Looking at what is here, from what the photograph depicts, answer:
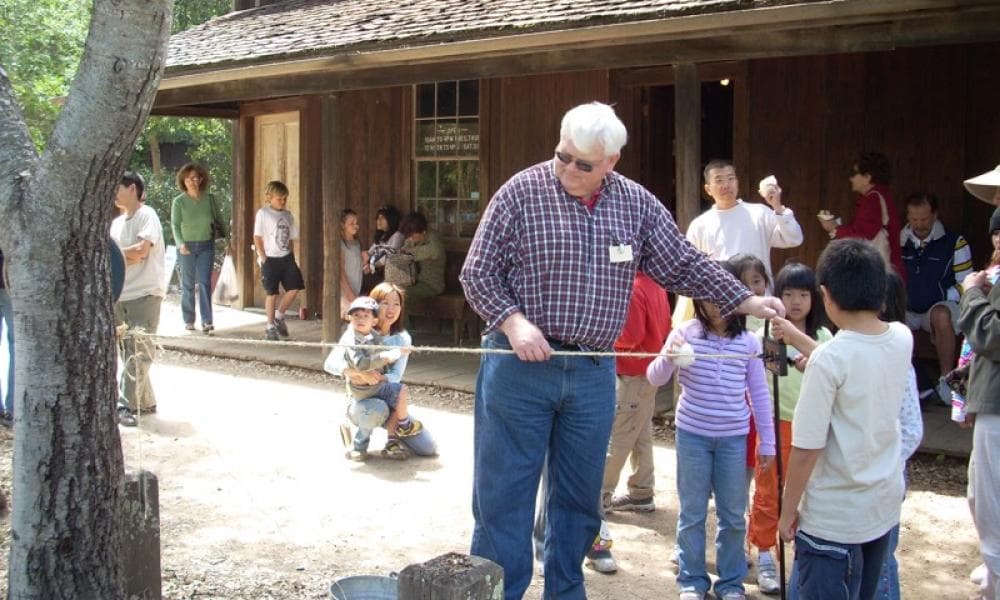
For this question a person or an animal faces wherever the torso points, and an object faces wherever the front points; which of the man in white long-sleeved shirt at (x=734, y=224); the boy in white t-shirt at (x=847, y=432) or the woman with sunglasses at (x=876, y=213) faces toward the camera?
the man in white long-sleeved shirt

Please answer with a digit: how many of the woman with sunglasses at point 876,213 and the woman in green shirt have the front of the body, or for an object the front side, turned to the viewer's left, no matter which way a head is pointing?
1

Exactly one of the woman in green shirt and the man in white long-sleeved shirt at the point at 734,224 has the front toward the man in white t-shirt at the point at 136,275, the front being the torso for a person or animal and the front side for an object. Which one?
the woman in green shirt

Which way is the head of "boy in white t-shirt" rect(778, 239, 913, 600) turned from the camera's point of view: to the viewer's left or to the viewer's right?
to the viewer's left

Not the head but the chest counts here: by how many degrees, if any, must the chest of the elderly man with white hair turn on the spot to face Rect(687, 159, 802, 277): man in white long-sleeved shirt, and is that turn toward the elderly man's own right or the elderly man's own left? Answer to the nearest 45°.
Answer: approximately 180°

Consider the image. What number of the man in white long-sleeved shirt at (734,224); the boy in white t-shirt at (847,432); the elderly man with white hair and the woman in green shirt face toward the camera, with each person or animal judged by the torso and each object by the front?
3

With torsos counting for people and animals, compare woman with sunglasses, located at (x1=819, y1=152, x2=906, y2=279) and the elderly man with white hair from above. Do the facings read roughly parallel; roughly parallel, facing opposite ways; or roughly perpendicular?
roughly perpendicular

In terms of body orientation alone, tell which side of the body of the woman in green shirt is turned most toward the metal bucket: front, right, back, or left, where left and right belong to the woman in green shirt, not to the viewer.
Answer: front

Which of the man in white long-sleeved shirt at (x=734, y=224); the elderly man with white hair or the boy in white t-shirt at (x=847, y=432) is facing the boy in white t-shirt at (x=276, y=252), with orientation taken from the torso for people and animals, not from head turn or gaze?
the boy in white t-shirt at (x=847, y=432)

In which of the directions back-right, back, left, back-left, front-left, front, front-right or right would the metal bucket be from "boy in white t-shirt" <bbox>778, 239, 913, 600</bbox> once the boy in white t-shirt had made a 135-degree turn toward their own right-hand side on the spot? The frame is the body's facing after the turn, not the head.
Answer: back

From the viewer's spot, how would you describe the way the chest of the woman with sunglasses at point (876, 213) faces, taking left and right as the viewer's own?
facing to the left of the viewer

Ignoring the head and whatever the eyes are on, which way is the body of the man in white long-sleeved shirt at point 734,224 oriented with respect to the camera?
toward the camera

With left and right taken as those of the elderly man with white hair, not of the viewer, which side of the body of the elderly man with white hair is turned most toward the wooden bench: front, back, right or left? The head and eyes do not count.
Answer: back

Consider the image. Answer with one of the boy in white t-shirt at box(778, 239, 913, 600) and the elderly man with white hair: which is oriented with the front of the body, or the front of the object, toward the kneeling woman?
the boy in white t-shirt

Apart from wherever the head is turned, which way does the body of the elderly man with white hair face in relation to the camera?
toward the camera

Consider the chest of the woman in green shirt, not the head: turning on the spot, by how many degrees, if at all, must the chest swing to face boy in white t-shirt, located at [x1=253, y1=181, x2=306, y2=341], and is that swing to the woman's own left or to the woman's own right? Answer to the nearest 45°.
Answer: approximately 45° to the woman's own left

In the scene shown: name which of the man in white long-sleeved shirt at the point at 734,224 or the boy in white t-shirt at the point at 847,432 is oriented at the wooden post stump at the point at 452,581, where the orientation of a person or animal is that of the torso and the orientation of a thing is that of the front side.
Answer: the man in white long-sleeved shirt

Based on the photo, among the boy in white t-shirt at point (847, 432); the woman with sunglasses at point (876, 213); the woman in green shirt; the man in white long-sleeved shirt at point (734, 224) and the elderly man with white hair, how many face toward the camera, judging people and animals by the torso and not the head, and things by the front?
3

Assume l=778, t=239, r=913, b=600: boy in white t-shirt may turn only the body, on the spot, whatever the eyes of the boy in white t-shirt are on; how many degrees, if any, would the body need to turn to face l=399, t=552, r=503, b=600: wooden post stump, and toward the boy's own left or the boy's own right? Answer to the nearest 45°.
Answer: approximately 90° to the boy's own left
